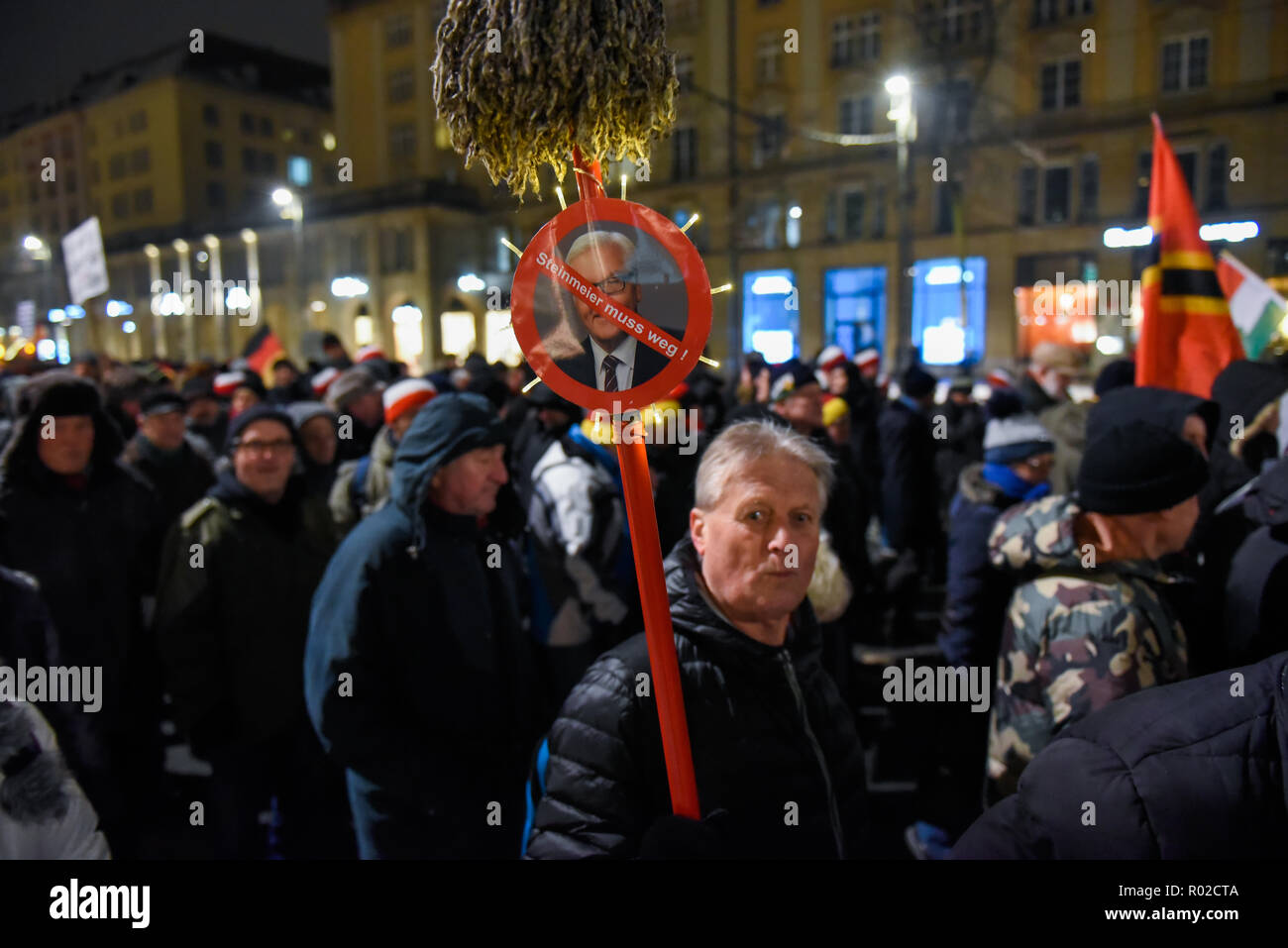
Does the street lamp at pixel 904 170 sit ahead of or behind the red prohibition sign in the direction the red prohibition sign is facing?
behind

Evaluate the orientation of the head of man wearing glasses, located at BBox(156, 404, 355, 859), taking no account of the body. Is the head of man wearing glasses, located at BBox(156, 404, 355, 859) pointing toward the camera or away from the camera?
toward the camera

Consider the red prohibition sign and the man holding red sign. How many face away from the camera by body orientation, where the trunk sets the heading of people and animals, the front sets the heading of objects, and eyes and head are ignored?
0

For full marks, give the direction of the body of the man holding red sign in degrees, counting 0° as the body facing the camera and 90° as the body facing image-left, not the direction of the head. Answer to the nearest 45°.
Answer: approximately 315°

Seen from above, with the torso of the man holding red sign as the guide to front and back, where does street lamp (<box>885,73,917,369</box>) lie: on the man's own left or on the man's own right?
on the man's own left

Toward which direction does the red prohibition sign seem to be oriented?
toward the camera

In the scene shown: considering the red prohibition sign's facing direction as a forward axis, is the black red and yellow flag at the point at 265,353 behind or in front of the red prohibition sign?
behind

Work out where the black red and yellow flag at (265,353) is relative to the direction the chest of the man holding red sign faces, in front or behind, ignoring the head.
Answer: behind
